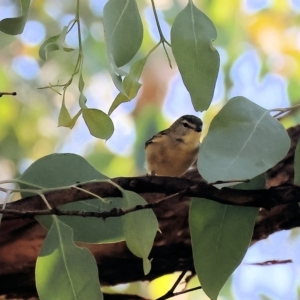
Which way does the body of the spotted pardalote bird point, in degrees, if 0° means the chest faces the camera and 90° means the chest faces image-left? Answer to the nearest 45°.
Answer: approximately 315°
